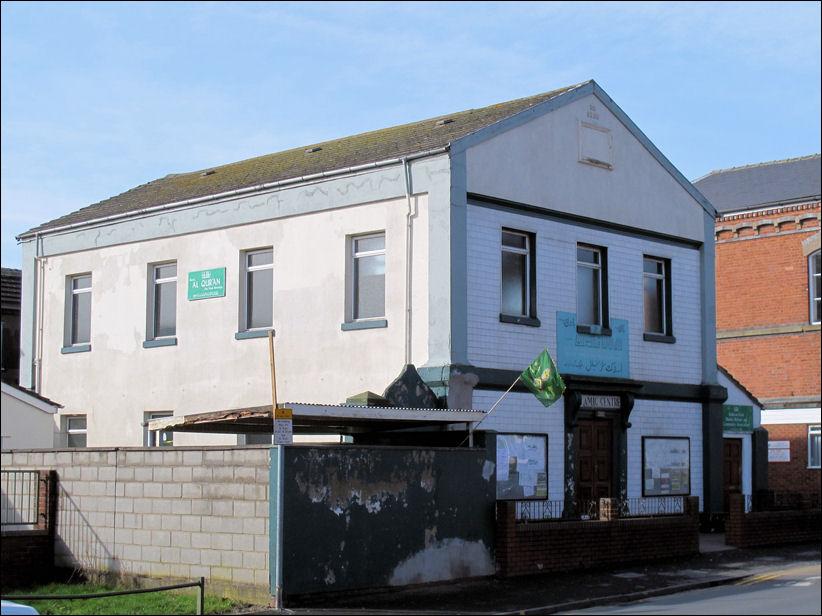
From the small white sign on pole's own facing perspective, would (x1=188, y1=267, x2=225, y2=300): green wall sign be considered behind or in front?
behind

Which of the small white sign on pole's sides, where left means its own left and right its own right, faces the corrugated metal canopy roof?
back

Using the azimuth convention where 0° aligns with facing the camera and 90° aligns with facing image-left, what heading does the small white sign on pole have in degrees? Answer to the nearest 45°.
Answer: approximately 0°

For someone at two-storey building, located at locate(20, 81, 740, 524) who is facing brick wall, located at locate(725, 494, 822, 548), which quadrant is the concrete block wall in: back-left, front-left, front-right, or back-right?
back-right

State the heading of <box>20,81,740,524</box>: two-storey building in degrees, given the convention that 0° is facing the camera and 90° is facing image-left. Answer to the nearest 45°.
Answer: approximately 315°

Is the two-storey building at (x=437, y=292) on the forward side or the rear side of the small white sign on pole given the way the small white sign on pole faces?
on the rear side

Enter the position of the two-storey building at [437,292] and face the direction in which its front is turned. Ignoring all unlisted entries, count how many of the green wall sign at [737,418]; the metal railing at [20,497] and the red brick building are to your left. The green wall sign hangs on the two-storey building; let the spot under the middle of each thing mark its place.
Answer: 2

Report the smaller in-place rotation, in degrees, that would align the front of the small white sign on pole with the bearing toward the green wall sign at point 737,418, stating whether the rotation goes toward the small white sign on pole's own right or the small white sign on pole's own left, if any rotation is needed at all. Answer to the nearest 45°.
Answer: approximately 135° to the small white sign on pole's own left

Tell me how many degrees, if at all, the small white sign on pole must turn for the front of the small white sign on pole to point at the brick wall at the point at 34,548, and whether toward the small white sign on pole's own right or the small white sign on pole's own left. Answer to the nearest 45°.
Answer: approximately 135° to the small white sign on pole's own right

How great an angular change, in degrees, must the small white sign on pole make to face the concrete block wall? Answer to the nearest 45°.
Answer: approximately 135° to its right

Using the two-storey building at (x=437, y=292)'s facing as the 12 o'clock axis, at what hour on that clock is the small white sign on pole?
The small white sign on pole is roughly at 2 o'clock from the two-storey building.

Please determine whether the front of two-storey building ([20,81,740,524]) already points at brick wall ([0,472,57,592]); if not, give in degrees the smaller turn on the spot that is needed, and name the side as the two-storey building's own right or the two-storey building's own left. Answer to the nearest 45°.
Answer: approximately 90° to the two-storey building's own right

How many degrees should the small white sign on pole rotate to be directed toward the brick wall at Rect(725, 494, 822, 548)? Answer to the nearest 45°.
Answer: approximately 135° to its left

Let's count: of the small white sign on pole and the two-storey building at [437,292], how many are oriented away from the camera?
0

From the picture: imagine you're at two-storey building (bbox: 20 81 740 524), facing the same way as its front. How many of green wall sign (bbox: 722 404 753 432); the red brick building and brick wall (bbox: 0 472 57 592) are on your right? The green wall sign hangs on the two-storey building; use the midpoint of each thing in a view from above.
1
